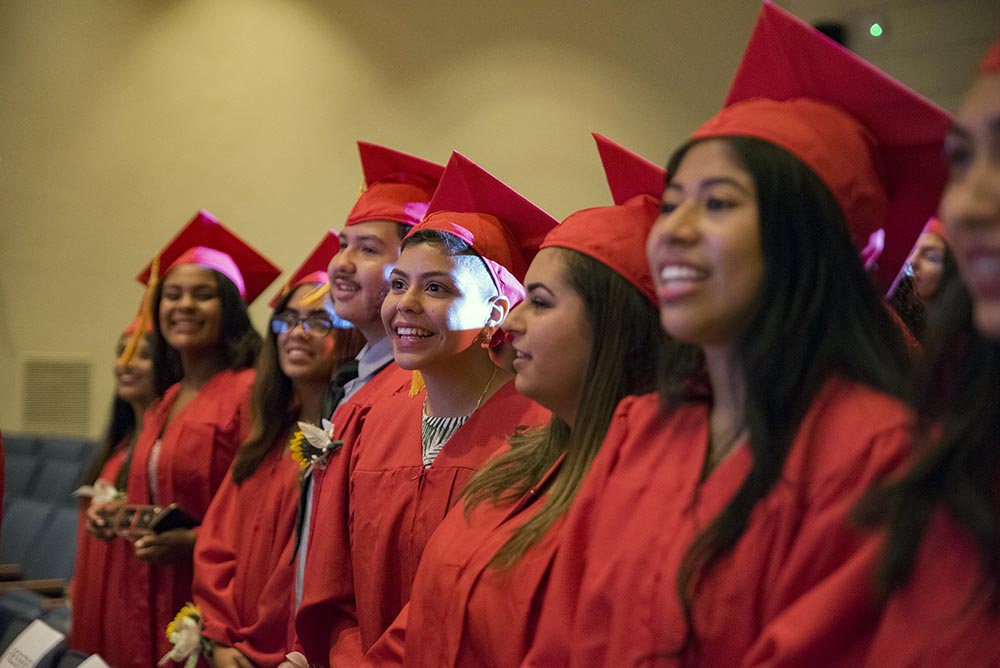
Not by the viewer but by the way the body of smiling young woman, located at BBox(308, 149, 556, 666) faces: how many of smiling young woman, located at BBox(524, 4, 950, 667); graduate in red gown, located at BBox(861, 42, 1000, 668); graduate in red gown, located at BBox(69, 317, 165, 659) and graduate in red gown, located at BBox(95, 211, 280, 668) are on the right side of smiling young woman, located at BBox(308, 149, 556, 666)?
2

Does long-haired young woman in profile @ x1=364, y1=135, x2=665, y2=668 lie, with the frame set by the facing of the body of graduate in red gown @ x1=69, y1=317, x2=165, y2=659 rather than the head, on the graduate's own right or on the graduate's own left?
on the graduate's own left

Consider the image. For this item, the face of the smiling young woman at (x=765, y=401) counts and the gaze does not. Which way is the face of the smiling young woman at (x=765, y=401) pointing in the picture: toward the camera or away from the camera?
toward the camera

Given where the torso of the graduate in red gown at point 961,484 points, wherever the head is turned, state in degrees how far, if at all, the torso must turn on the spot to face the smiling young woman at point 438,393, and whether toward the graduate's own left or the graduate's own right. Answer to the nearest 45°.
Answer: approximately 90° to the graduate's own right

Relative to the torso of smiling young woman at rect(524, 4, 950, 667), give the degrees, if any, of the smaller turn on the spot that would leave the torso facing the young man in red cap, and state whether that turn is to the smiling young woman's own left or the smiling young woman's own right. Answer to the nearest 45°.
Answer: approximately 90° to the smiling young woman's own right

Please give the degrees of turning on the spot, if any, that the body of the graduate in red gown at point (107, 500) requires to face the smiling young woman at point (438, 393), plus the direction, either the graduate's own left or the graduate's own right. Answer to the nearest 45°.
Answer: approximately 45° to the graduate's own left

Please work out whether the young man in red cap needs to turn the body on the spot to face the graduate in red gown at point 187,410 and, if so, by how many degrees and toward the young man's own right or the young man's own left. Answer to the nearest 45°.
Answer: approximately 90° to the young man's own right

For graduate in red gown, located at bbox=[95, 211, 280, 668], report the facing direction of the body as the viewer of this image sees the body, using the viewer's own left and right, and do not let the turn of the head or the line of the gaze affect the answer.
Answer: facing the viewer and to the left of the viewer

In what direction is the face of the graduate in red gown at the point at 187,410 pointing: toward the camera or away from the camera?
toward the camera

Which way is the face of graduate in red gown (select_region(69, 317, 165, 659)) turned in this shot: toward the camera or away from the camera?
toward the camera
